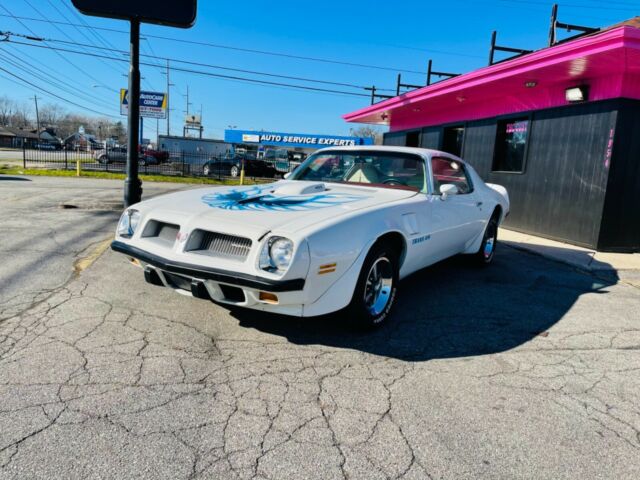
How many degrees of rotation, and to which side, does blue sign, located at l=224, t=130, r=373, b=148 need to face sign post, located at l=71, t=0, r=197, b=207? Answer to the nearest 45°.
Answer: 0° — it already faces it

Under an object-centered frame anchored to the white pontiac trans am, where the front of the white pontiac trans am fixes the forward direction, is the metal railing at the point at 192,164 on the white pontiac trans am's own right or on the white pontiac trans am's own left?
on the white pontiac trans am's own right

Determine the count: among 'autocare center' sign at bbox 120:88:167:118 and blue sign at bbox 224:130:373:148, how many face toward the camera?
2

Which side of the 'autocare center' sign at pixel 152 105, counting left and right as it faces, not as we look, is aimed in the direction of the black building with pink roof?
front

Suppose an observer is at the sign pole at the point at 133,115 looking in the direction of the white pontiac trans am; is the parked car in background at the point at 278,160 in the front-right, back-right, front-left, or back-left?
back-left

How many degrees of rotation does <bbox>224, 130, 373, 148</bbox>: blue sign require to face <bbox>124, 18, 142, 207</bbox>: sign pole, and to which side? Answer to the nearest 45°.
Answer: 0° — it already faces it

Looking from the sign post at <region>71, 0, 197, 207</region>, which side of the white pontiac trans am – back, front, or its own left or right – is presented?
right

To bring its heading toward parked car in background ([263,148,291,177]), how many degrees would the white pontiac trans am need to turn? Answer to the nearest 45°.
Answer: approximately 135° to its right

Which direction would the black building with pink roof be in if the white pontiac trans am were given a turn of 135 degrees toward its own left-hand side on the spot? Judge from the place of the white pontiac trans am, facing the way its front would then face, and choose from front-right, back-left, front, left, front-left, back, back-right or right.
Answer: front-left

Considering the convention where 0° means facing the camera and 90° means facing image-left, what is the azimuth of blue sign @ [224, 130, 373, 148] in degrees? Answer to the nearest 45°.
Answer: approximately 0°

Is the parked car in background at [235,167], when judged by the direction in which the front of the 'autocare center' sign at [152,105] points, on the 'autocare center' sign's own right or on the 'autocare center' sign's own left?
on the 'autocare center' sign's own left

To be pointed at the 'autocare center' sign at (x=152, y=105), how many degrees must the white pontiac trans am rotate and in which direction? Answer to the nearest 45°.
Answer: approximately 135° to its right
